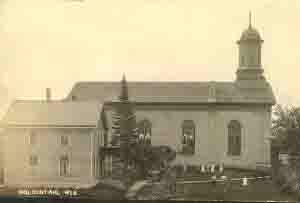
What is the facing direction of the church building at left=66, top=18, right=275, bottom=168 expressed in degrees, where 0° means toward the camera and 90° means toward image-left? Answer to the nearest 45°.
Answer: approximately 270°
